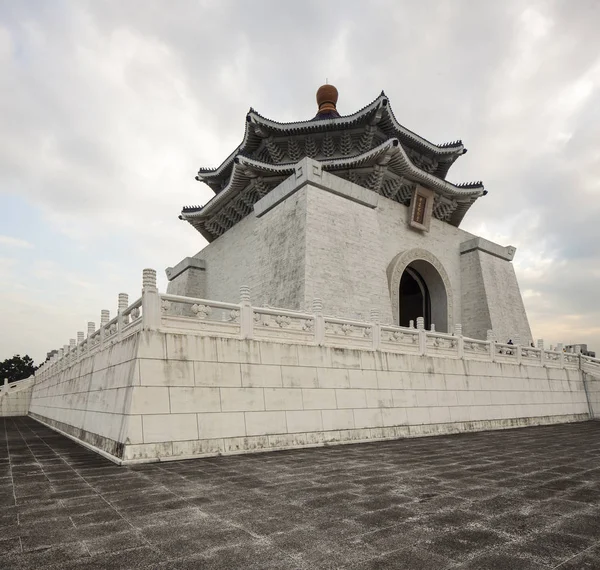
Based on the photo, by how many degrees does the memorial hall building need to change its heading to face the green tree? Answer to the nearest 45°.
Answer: approximately 180°

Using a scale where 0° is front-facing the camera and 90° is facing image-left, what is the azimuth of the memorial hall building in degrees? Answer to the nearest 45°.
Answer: approximately 315°

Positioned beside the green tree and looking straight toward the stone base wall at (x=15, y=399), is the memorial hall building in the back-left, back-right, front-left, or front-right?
front-left

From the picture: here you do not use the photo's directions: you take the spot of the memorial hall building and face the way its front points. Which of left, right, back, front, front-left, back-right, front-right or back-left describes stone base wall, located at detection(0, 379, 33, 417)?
back-right
